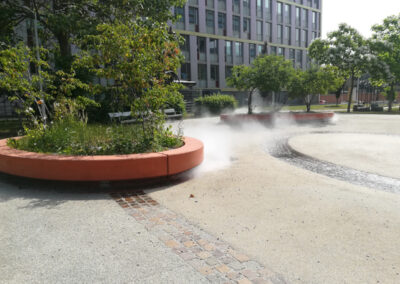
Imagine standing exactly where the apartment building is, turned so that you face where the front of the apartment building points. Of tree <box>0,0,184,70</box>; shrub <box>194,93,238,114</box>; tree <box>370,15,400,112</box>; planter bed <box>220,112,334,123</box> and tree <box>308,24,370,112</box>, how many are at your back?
0

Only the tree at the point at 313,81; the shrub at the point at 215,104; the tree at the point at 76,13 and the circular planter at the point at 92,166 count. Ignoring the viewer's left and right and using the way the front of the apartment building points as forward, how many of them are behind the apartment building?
0

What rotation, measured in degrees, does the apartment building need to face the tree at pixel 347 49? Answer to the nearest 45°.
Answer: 0° — it already faces it

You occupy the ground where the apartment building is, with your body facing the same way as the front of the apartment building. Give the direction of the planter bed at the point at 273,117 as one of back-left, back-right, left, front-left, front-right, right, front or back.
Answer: front-right

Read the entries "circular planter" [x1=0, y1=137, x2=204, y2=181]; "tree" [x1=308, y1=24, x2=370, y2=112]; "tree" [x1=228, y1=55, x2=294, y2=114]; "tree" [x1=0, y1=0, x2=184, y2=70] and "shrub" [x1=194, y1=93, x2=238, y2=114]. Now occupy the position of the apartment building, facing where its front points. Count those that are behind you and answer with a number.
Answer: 0

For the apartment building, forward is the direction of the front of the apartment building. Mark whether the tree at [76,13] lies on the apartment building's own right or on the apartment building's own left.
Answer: on the apartment building's own right

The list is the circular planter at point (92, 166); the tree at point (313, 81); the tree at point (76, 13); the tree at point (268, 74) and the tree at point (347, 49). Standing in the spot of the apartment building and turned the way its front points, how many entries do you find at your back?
0

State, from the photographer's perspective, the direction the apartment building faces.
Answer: facing the viewer and to the right of the viewer

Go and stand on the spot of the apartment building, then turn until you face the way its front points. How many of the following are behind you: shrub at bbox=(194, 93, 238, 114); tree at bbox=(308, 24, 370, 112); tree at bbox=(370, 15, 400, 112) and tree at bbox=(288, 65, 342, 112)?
0

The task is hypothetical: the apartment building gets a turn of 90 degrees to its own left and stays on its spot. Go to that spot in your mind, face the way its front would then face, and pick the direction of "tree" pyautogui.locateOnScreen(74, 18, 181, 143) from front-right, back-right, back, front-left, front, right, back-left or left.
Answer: back-right

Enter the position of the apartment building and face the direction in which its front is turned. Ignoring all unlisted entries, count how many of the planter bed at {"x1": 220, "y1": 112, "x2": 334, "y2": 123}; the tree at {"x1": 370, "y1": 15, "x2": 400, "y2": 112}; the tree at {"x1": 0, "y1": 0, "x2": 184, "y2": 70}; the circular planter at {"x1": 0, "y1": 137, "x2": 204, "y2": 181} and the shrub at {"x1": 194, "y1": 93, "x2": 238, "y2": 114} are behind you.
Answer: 0

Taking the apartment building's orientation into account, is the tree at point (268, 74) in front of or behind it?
in front
